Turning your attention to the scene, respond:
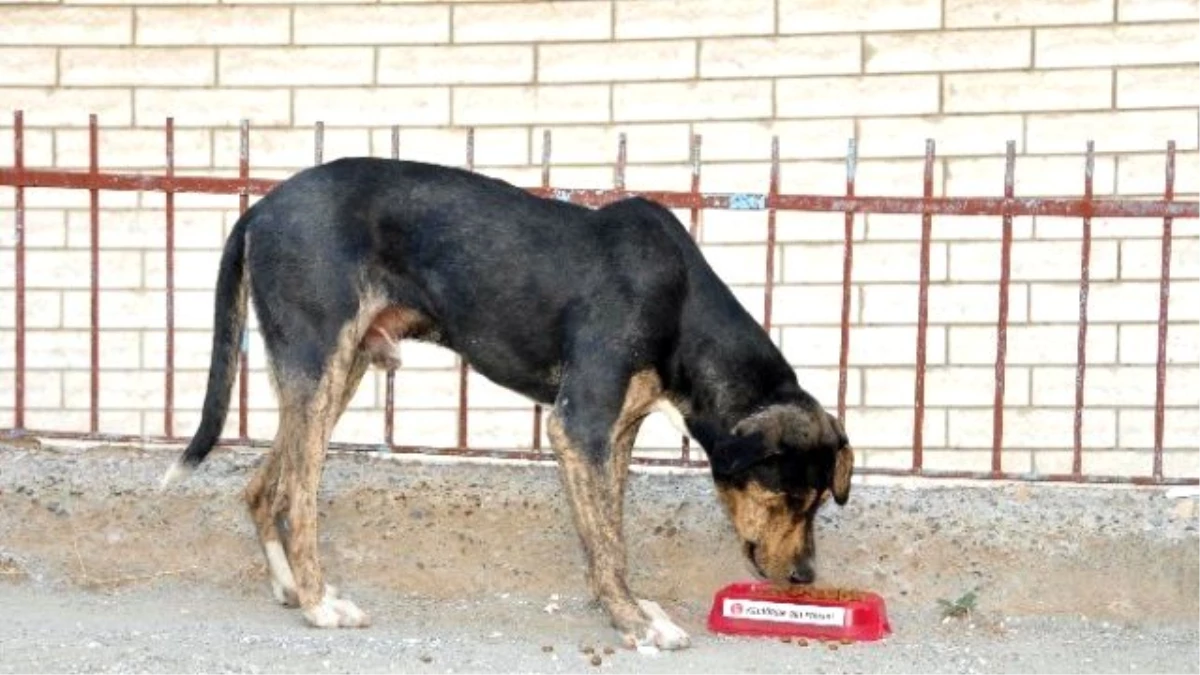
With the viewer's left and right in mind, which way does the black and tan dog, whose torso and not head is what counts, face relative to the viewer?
facing to the right of the viewer
